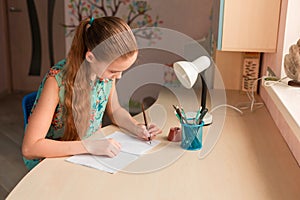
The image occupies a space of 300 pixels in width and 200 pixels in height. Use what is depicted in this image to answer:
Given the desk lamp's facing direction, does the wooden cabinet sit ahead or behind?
behind

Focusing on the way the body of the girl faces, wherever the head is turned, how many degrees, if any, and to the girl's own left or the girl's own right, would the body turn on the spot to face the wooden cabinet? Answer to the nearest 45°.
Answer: approximately 90° to the girl's own left

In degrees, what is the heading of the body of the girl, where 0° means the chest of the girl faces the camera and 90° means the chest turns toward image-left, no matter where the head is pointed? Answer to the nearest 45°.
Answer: approximately 315°

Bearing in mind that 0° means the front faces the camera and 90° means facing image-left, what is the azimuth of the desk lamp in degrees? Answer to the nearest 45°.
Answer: approximately 45°
